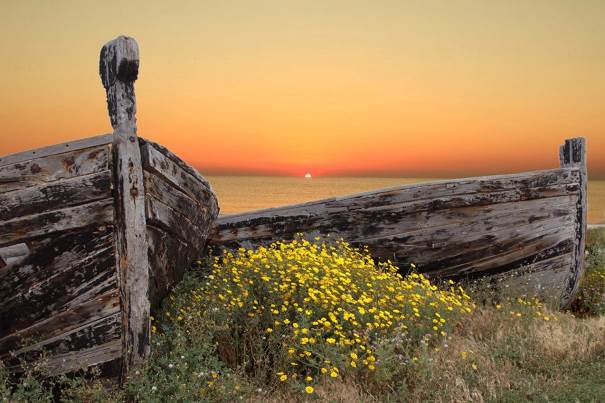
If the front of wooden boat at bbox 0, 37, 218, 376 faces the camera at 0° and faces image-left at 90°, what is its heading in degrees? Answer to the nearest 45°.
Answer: approximately 315°

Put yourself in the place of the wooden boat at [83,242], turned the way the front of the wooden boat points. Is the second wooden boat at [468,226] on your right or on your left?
on your left
